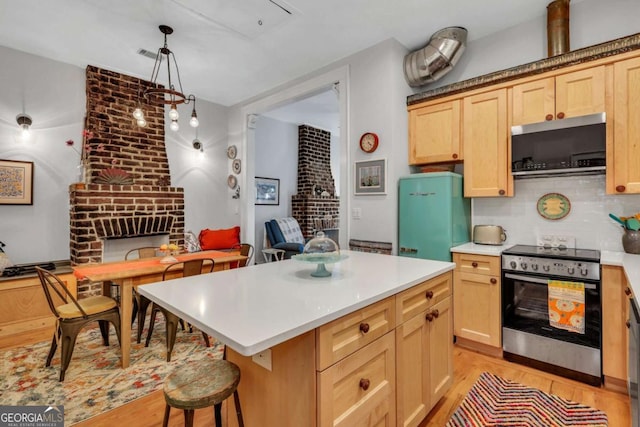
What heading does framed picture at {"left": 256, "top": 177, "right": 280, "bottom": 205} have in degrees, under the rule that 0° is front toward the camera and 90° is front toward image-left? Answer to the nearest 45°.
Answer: approximately 315°

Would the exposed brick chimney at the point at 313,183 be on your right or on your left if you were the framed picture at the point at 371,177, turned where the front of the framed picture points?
on your right

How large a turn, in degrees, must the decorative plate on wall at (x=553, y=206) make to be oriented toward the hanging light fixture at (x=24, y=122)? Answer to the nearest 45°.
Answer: approximately 45° to its right

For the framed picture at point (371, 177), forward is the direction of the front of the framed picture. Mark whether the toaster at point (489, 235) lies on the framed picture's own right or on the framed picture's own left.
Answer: on the framed picture's own left

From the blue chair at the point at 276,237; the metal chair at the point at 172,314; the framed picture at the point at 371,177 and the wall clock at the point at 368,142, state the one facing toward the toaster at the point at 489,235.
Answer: the blue chair

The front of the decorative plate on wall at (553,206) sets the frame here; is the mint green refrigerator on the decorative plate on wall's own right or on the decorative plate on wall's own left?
on the decorative plate on wall's own right
